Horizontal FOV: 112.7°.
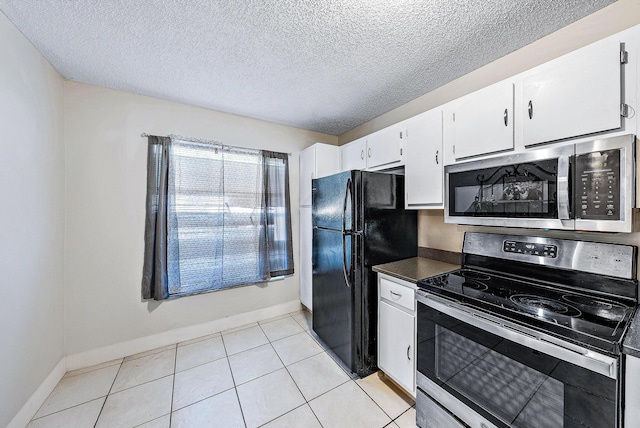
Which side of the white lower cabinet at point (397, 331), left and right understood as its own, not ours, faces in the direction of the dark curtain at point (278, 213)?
right

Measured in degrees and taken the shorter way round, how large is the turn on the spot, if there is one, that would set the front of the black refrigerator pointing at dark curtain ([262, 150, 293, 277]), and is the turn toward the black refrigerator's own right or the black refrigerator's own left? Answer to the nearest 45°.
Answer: approximately 90° to the black refrigerator's own right

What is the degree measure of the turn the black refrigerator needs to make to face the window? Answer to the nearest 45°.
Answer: approximately 45° to its right

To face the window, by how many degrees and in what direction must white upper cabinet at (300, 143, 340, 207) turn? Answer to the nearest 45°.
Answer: approximately 45° to its right

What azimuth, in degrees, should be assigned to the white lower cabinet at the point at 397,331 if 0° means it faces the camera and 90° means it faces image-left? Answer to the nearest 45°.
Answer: approximately 45°

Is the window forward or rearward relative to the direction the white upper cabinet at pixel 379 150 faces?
forward
